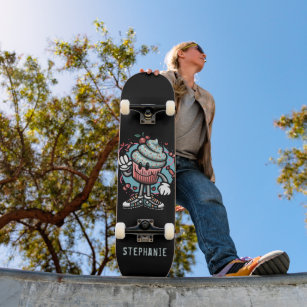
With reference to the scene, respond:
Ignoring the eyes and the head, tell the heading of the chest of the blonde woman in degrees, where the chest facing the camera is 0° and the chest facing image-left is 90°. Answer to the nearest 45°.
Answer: approximately 315°

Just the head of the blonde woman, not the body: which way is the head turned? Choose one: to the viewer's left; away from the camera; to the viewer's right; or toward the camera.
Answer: to the viewer's right
